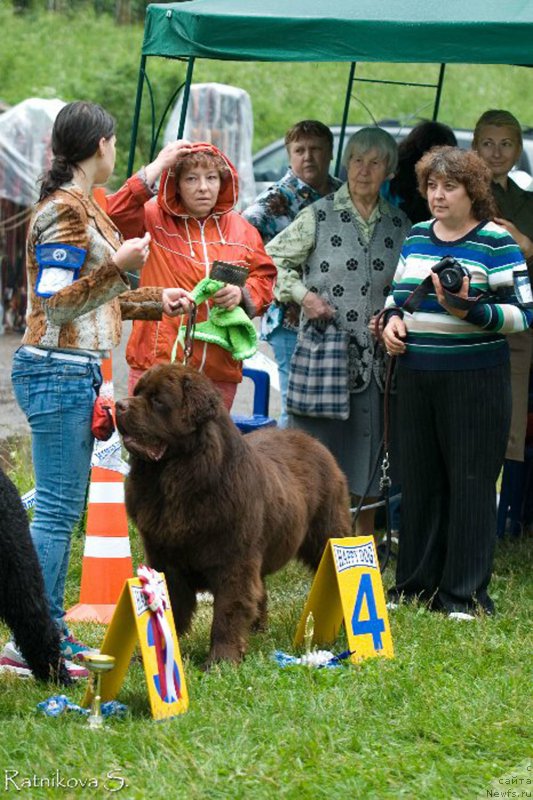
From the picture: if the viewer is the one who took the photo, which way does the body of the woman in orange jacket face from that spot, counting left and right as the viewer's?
facing the viewer

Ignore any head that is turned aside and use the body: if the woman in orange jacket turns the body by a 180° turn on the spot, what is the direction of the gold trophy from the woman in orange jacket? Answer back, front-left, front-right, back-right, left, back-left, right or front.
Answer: back

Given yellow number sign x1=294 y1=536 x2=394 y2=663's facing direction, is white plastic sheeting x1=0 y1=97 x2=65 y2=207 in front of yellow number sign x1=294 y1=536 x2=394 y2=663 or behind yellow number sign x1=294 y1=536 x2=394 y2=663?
behind

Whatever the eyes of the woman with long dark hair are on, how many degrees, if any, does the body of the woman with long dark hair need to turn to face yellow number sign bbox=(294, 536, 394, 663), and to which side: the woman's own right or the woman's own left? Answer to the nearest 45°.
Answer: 0° — they already face it

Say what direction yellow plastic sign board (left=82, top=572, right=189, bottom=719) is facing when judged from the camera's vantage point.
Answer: facing the viewer and to the right of the viewer

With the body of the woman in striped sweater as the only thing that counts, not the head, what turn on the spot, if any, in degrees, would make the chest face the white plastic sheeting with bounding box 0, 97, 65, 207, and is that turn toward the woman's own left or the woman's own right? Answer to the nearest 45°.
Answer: approximately 90° to the woman's own right

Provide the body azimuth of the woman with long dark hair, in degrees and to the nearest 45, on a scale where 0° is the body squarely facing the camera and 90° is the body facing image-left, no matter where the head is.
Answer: approximately 270°

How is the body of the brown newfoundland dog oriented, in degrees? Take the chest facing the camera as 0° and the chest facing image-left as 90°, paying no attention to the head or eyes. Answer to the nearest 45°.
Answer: approximately 45°

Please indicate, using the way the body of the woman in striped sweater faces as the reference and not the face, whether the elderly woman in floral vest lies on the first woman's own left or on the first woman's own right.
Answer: on the first woman's own right

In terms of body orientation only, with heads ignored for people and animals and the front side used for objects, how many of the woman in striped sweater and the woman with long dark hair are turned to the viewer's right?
1

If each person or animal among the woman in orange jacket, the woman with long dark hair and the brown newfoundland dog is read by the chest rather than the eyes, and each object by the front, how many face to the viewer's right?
1

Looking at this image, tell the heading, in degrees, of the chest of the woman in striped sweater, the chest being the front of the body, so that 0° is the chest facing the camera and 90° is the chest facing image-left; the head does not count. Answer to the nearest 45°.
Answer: approximately 45°

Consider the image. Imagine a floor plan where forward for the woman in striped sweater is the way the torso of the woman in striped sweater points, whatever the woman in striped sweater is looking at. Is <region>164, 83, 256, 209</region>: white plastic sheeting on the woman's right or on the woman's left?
on the woman's right

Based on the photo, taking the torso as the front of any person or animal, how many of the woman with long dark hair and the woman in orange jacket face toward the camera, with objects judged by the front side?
1

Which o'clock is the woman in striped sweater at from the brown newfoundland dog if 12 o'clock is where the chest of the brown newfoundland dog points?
The woman in striped sweater is roughly at 6 o'clock from the brown newfoundland dog.

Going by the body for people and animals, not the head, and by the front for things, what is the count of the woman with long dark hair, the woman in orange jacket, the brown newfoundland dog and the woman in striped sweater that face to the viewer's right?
1
